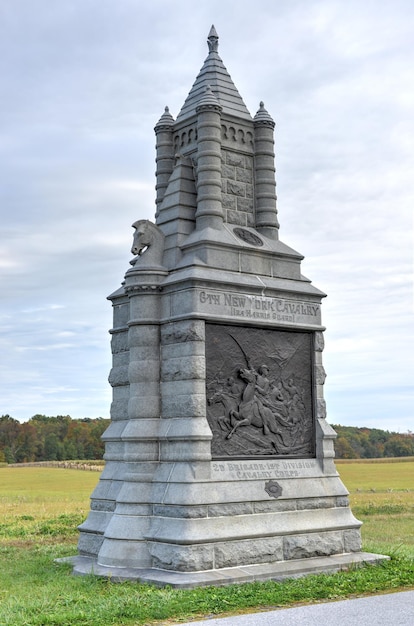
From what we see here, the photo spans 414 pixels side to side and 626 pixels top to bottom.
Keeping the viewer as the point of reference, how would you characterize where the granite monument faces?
facing the viewer and to the right of the viewer
